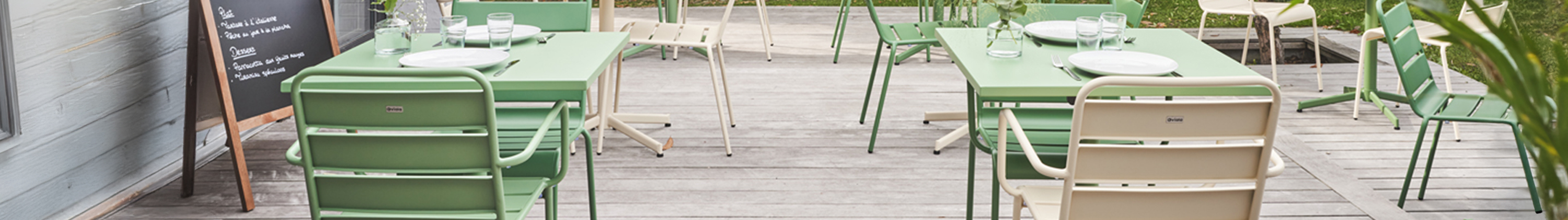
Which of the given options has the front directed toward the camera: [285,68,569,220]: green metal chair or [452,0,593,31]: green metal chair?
[452,0,593,31]: green metal chair

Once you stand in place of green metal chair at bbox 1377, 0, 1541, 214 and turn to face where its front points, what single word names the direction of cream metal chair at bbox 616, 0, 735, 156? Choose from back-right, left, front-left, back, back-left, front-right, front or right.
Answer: back

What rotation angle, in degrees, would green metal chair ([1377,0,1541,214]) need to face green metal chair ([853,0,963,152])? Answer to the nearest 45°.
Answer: approximately 180°

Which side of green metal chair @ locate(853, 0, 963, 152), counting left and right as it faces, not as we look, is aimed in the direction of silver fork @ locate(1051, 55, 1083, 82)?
right

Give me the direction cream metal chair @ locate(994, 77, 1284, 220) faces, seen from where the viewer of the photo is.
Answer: facing away from the viewer and to the left of the viewer

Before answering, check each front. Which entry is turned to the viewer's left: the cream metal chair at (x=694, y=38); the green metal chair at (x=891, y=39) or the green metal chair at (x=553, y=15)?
the cream metal chair

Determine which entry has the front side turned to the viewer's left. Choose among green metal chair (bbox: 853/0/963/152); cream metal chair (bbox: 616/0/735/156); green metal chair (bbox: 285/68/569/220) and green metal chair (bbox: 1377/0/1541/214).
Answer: the cream metal chair

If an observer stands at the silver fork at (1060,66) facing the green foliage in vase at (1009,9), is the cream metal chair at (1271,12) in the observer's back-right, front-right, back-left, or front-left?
front-right

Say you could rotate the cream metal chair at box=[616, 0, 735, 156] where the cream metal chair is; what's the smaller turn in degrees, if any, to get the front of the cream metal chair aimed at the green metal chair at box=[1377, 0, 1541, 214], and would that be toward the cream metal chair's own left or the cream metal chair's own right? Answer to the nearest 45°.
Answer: approximately 135° to the cream metal chair's own left

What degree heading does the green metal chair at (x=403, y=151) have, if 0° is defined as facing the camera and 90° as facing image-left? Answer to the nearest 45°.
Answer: approximately 225°

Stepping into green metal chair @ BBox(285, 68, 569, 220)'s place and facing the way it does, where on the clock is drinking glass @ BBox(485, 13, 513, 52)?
The drinking glass is roughly at 11 o'clock from the green metal chair.

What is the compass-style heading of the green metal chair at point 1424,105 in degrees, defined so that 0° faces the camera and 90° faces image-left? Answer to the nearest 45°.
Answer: approximately 270°

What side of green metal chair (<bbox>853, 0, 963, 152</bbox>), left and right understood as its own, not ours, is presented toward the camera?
right

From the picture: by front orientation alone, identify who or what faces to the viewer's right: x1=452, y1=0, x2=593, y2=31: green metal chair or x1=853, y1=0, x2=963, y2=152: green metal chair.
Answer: x1=853, y1=0, x2=963, y2=152: green metal chair
